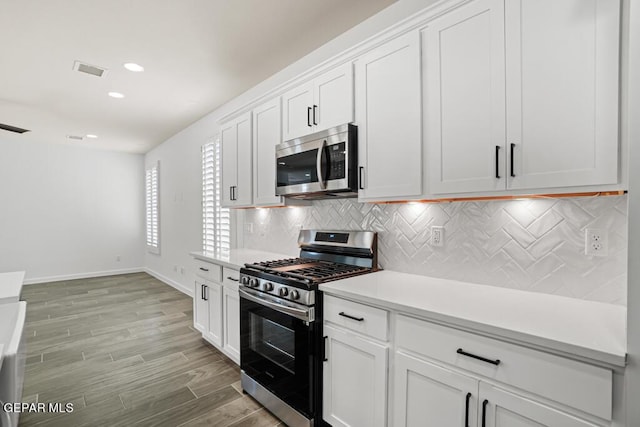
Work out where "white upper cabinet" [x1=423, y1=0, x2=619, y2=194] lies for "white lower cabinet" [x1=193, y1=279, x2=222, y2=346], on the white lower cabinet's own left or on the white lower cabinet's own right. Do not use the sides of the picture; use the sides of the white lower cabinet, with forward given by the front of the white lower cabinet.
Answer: on the white lower cabinet's own left

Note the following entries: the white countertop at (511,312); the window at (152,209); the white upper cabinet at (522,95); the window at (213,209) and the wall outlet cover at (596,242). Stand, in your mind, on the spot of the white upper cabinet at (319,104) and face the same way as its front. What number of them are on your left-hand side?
3

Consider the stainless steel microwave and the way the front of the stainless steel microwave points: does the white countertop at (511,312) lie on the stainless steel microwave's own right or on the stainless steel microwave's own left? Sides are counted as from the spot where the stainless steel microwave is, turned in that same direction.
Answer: on the stainless steel microwave's own left

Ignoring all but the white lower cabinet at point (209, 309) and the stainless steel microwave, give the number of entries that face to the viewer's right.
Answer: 0

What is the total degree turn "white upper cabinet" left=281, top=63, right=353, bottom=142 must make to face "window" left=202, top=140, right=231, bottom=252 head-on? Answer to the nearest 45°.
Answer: approximately 90° to its right

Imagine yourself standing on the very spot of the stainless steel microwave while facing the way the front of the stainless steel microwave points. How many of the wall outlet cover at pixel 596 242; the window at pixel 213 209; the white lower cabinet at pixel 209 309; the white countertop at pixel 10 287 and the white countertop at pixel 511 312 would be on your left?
2

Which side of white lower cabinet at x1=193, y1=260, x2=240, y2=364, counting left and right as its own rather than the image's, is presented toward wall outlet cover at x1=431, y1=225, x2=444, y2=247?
left

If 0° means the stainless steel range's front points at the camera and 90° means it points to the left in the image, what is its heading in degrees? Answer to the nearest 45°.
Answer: approximately 45°

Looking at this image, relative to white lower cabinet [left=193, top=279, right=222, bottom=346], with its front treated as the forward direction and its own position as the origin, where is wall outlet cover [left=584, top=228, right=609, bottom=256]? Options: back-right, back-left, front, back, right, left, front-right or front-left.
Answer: left

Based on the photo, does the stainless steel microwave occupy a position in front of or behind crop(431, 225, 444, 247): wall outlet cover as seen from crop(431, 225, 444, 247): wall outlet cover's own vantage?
in front

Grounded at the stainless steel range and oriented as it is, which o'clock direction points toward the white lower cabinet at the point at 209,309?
The white lower cabinet is roughly at 3 o'clock from the stainless steel range.

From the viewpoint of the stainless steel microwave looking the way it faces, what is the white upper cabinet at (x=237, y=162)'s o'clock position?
The white upper cabinet is roughly at 3 o'clock from the stainless steel microwave.
